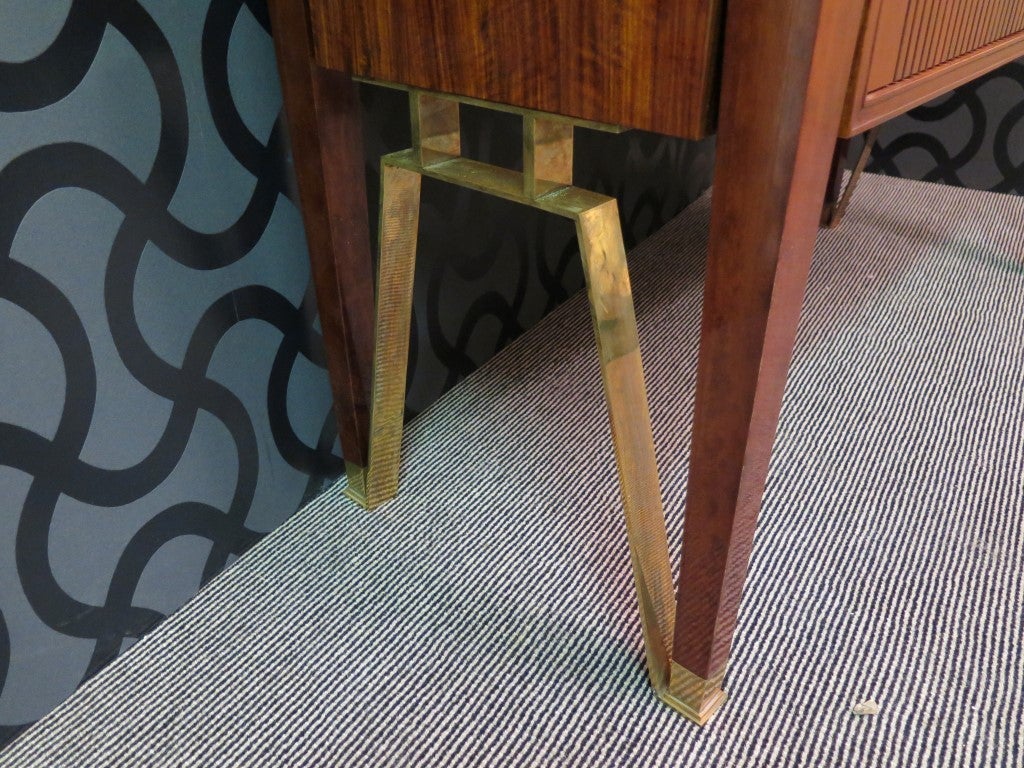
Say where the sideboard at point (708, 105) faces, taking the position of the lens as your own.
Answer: facing the viewer and to the right of the viewer
